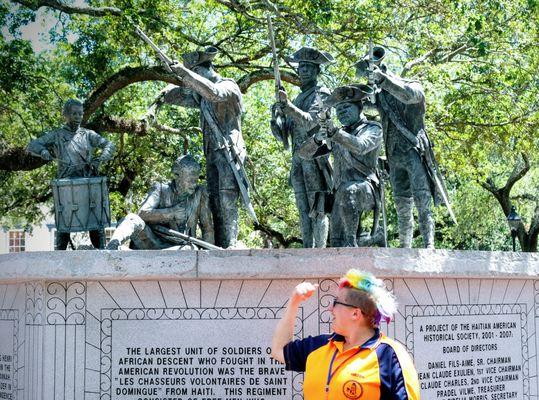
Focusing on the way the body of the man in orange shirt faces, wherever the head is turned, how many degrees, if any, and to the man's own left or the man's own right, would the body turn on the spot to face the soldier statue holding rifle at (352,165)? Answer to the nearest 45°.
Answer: approximately 135° to the man's own right

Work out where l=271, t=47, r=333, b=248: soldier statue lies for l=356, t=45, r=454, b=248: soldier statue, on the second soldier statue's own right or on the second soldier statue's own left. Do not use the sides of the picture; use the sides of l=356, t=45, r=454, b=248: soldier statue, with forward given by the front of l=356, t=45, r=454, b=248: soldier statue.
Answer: on the second soldier statue's own right

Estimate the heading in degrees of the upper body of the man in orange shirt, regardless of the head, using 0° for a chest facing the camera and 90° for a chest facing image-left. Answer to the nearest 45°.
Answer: approximately 45°

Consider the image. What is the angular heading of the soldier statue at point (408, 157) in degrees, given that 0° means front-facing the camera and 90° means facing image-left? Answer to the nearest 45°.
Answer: approximately 45°

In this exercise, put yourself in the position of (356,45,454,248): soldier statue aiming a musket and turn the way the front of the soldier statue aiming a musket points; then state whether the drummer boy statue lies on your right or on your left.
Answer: on your right

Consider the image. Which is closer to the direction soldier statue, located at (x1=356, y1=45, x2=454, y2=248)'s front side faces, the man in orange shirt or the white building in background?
the man in orange shirt

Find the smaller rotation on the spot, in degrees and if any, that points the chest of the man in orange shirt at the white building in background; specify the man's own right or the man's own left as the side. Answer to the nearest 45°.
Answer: approximately 135° to the man's own right
